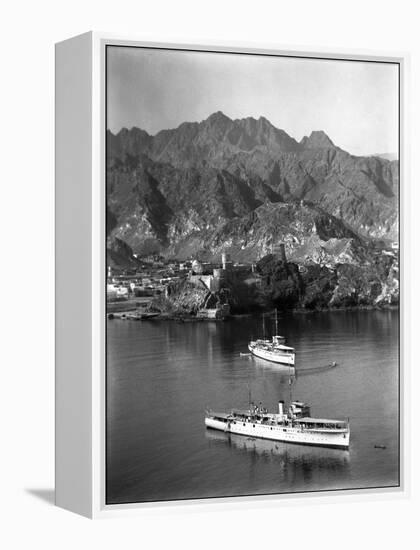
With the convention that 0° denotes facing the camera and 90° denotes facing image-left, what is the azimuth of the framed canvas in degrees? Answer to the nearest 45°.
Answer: approximately 315°
